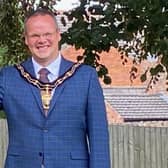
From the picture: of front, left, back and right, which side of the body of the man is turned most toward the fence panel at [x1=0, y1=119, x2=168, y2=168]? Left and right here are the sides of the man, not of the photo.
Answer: back

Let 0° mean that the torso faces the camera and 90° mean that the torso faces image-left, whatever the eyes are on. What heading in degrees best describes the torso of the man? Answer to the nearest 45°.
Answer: approximately 0°

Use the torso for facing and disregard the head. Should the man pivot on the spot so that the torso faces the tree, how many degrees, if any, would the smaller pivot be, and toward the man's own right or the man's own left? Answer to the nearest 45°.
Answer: approximately 180°
